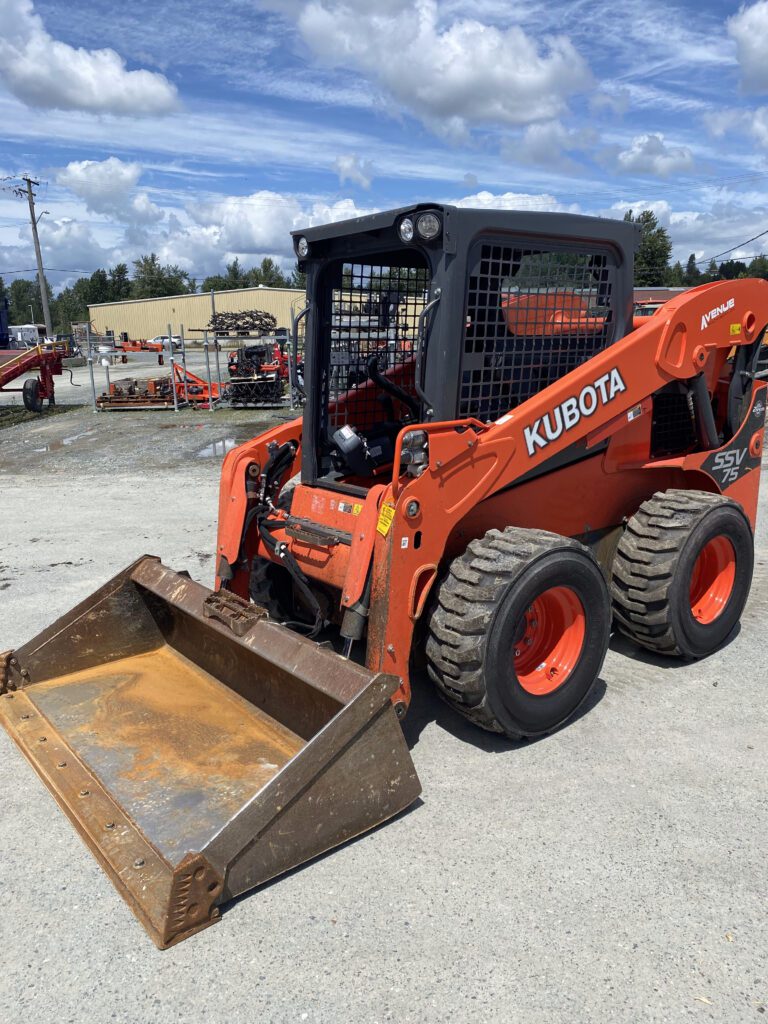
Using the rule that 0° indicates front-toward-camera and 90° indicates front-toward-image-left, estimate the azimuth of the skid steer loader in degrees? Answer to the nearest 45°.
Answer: approximately 45°

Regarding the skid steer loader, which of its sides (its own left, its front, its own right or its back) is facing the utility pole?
right
